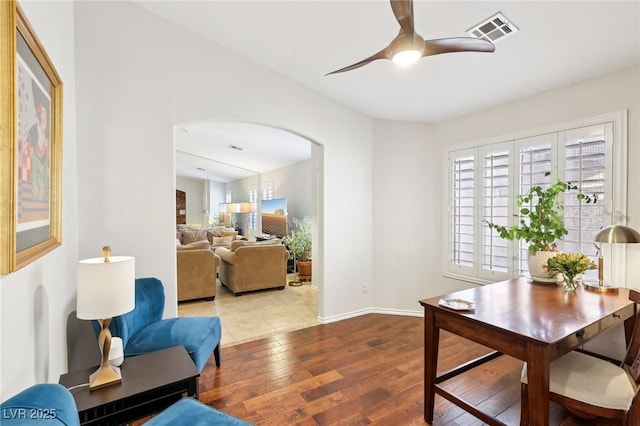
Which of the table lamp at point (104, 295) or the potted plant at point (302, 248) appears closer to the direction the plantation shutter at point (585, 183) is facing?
the table lamp

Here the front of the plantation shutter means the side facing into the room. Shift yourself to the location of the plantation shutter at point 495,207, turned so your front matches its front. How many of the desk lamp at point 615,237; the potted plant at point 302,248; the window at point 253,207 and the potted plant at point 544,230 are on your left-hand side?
2

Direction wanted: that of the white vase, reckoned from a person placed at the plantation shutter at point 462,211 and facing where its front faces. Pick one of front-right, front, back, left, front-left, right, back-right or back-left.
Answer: left

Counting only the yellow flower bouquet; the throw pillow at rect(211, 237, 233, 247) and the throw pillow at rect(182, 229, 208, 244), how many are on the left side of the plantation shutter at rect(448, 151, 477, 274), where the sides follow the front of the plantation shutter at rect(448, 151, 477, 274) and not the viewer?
1

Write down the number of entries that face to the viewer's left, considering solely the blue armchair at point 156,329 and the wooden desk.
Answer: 0

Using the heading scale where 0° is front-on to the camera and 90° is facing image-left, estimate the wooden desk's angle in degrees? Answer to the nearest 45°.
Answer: approximately 315°

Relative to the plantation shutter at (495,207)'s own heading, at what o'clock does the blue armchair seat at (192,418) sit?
The blue armchair seat is roughly at 11 o'clock from the plantation shutter.
